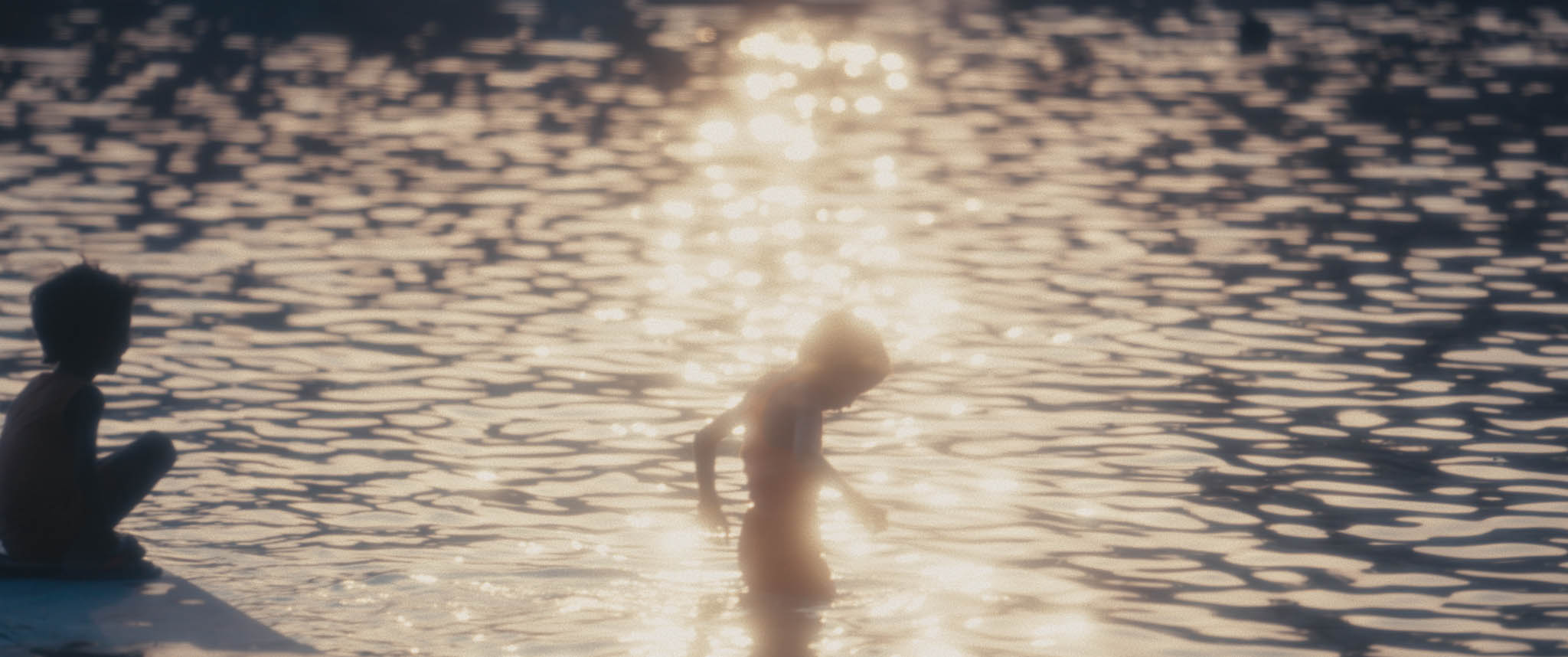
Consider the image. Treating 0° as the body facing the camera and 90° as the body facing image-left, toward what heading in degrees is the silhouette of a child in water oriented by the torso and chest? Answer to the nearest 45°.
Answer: approximately 270°

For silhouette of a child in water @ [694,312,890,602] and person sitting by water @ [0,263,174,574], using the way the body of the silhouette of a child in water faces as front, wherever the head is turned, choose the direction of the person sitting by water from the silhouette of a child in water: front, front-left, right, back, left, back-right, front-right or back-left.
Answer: back
